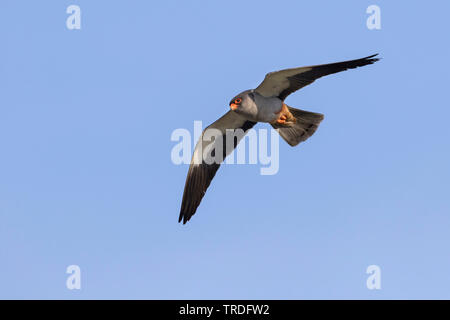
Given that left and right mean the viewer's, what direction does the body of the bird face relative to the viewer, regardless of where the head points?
facing the viewer and to the left of the viewer
